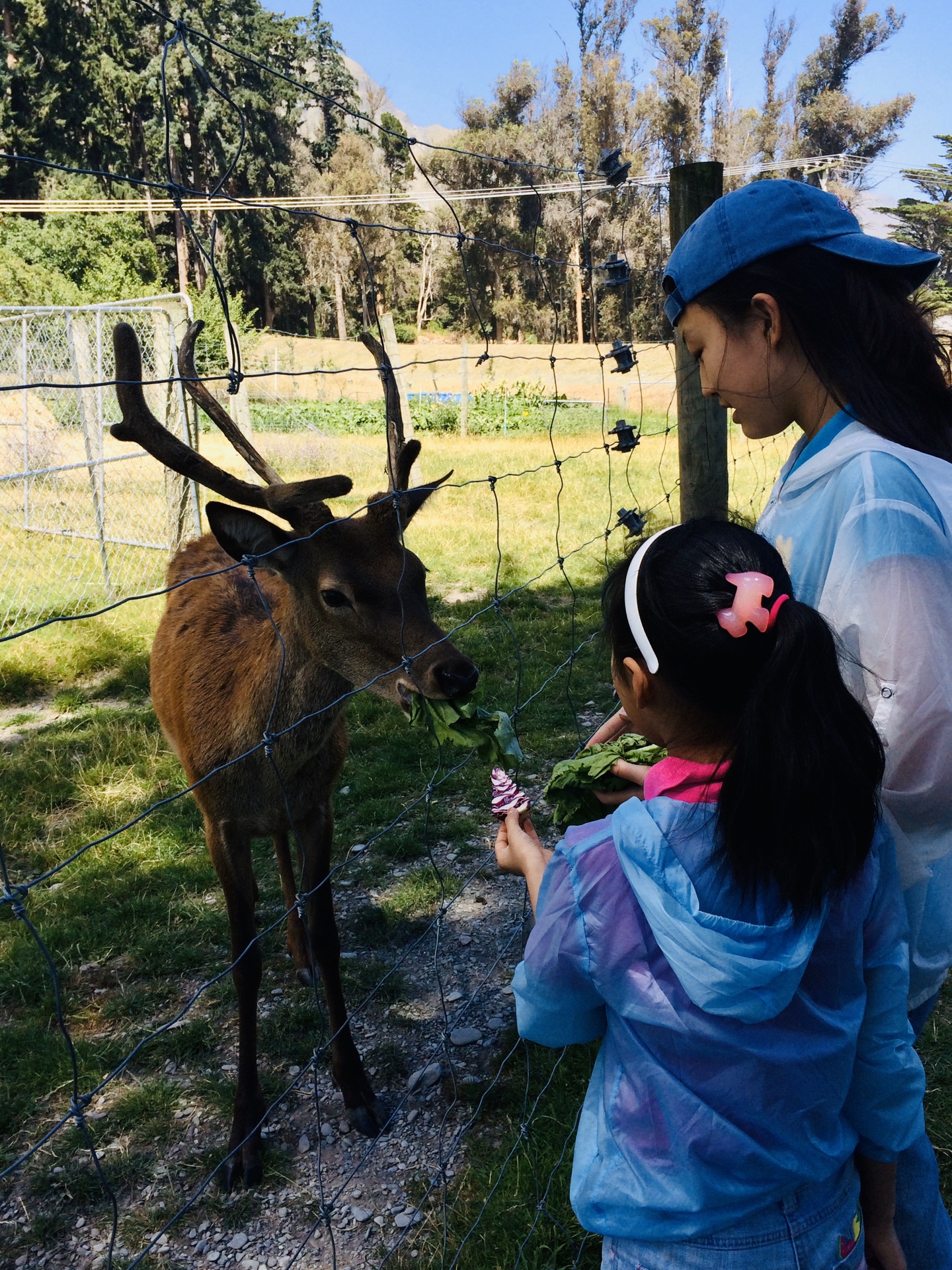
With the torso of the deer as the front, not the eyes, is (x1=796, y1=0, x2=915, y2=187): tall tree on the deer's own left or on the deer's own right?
on the deer's own left

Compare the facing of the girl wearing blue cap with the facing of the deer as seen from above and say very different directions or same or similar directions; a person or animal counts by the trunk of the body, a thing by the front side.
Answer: very different directions

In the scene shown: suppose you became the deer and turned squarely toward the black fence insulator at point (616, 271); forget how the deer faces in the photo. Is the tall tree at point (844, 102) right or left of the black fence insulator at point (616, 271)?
left

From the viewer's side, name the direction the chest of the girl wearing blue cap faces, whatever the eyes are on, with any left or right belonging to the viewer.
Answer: facing to the left of the viewer

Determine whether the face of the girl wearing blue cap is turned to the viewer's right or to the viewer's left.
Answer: to the viewer's left

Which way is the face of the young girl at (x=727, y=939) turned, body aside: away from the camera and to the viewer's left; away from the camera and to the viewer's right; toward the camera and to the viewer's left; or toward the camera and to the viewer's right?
away from the camera and to the viewer's left

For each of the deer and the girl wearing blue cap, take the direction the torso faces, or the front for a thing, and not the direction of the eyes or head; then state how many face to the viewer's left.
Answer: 1

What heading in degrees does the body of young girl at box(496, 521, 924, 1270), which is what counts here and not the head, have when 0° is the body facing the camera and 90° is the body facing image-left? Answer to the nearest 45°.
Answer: approximately 135°

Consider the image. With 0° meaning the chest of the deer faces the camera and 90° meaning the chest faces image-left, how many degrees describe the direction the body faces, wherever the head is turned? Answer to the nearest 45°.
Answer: approximately 315°

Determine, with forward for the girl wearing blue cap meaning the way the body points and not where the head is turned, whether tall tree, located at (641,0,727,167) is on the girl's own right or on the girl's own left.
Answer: on the girl's own right
